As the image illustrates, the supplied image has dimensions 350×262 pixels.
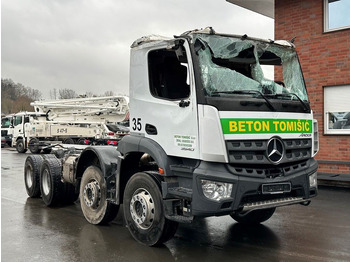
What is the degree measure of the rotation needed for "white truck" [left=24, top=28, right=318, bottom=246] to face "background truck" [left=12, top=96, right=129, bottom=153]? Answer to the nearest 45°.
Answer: approximately 135° to its left

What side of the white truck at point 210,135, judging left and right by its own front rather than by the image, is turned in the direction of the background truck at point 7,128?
back

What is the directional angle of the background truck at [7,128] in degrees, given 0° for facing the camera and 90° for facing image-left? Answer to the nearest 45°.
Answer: approximately 45°

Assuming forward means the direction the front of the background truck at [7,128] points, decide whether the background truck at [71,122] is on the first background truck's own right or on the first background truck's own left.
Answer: on the first background truck's own left

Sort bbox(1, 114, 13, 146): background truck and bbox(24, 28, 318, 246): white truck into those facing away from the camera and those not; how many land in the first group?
0

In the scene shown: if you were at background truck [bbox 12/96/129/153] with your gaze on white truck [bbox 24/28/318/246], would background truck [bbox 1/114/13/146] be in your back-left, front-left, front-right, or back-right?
back-right

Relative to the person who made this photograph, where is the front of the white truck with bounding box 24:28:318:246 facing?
facing the viewer and to the right of the viewer

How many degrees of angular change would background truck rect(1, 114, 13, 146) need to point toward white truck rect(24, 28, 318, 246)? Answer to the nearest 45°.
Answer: approximately 45° to its left
